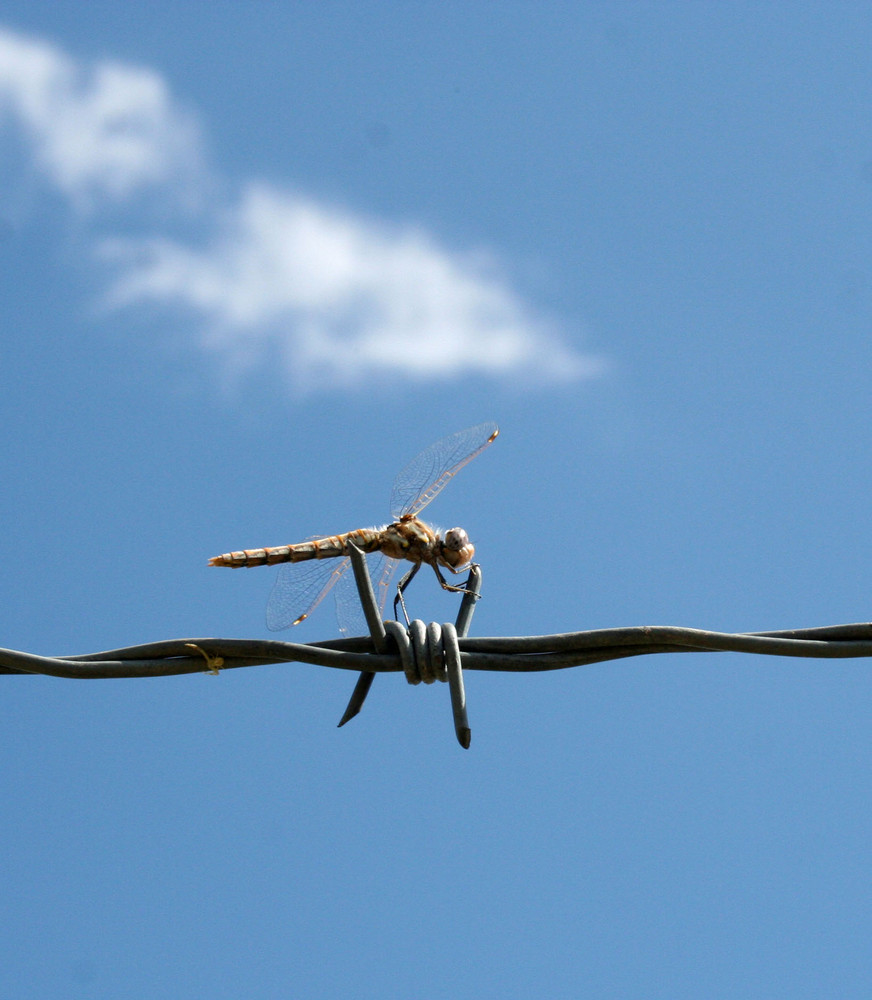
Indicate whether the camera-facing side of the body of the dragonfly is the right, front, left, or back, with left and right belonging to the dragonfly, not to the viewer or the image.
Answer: right
